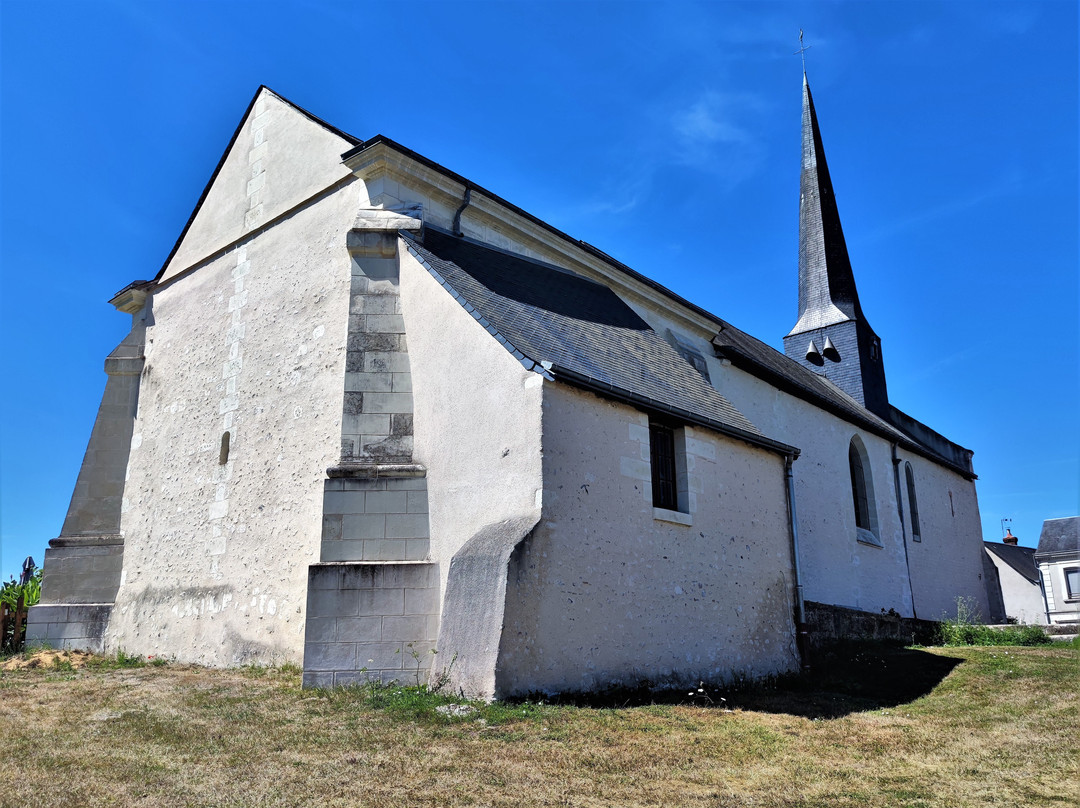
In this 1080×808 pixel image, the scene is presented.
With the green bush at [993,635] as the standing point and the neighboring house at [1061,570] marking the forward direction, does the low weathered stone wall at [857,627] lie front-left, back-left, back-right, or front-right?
back-left

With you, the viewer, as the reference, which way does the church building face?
facing away from the viewer and to the right of the viewer

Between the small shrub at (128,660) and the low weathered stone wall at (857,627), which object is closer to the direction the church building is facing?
the low weathered stone wall

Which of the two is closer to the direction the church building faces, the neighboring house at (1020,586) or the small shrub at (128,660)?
the neighboring house

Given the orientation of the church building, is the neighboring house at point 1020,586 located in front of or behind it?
in front

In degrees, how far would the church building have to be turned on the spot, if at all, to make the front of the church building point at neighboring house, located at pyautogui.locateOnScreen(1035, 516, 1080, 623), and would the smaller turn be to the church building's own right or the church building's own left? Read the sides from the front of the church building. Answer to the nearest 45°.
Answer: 0° — it already faces it

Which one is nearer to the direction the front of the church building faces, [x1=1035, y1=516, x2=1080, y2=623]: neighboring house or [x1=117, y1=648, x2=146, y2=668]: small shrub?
the neighboring house

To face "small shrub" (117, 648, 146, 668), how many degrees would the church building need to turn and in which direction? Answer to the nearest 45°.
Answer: approximately 135° to its left
